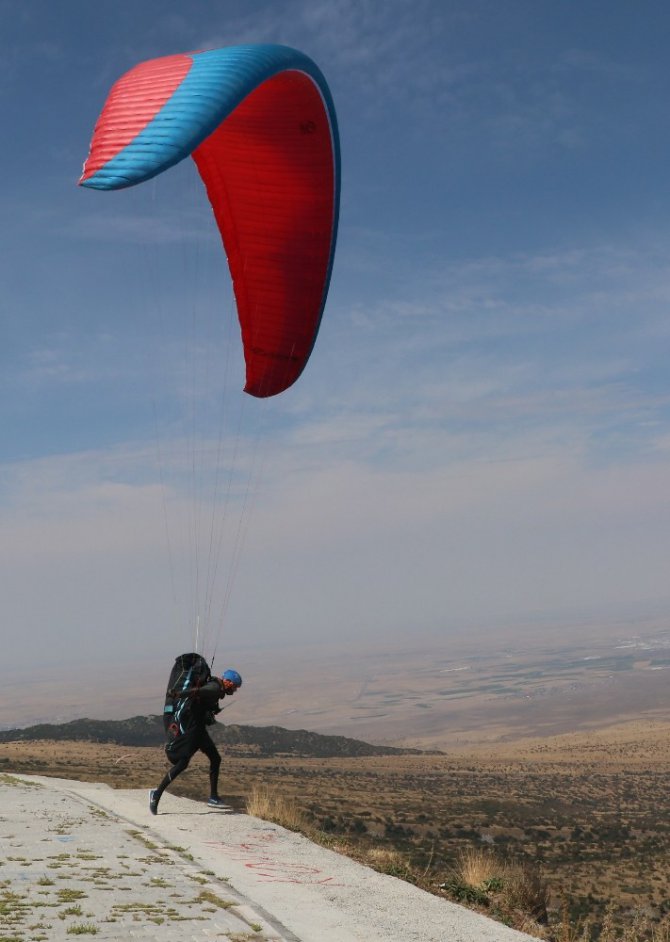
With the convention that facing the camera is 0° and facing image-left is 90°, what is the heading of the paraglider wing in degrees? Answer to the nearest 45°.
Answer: approximately 315°
